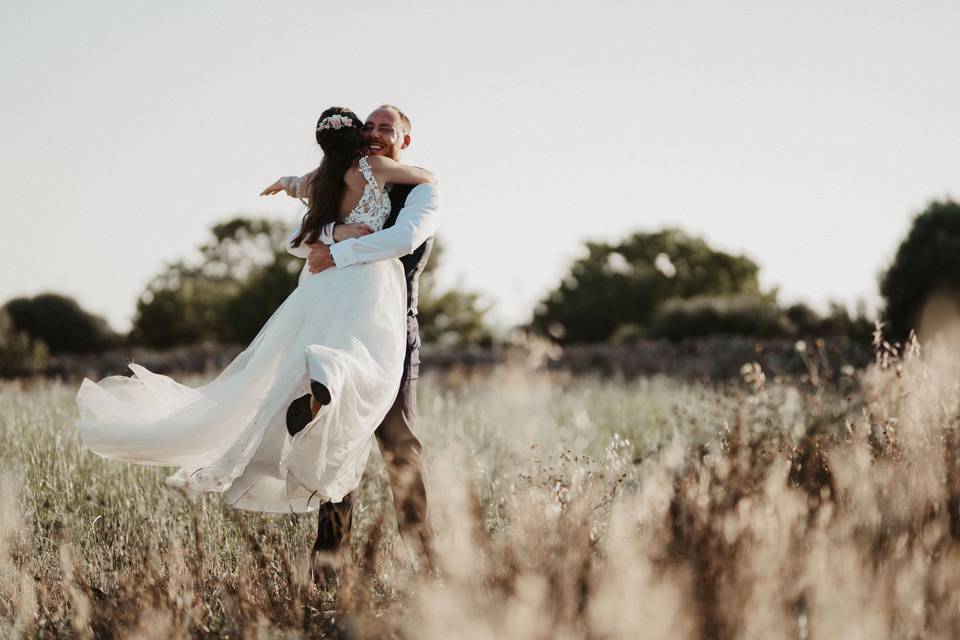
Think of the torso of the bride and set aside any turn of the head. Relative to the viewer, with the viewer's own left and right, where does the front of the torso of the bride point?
facing away from the viewer and to the right of the viewer

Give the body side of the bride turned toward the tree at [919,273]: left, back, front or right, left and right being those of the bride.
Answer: front

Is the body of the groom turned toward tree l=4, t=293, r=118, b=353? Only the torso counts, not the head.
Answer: no

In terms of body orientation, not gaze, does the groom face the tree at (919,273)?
no

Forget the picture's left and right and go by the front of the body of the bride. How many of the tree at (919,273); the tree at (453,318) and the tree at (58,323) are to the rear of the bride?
0

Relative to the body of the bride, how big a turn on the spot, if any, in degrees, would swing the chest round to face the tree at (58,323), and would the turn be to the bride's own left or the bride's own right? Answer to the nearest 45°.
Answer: approximately 45° to the bride's own left

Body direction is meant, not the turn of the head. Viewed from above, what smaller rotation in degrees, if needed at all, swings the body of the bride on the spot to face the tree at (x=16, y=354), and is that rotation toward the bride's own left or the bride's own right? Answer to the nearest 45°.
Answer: approximately 45° to the bride's own left

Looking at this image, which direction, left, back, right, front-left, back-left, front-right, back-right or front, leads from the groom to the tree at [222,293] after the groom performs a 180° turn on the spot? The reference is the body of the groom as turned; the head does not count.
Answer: front-left

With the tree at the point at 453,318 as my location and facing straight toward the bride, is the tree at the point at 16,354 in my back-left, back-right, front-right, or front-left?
front-right

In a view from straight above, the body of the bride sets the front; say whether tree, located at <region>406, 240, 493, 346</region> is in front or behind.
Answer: in front

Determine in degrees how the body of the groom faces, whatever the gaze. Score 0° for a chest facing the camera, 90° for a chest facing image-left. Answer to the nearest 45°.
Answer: approximately 45°

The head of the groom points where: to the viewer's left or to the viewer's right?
to the viewer's left

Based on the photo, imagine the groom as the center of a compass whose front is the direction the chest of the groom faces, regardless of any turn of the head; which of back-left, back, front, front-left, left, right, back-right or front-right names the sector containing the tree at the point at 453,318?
back-right

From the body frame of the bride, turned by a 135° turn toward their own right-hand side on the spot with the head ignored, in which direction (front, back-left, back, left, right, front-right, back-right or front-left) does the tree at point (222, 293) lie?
back
